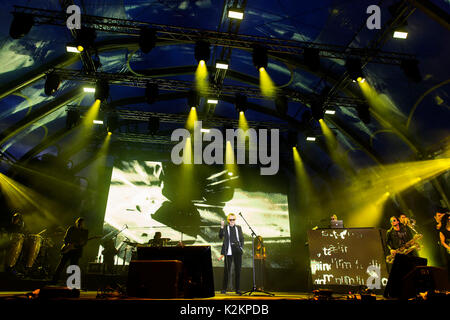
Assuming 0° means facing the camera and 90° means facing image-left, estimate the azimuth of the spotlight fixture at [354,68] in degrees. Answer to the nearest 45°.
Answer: approximately 315°

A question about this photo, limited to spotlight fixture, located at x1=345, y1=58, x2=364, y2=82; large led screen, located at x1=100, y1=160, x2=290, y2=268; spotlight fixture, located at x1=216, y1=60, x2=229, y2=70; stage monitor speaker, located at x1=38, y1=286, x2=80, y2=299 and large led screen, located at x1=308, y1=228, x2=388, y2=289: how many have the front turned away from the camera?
1

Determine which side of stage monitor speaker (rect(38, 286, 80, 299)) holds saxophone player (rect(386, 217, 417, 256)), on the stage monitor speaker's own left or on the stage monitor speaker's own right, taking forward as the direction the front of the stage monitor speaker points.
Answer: on the stage monitor speaker's own right

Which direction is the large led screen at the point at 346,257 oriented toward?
toward the camera

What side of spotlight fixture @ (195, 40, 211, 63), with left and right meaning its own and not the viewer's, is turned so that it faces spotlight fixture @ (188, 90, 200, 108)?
back

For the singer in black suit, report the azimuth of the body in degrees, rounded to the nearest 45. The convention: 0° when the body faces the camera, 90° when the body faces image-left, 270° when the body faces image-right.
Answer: approximately 0°

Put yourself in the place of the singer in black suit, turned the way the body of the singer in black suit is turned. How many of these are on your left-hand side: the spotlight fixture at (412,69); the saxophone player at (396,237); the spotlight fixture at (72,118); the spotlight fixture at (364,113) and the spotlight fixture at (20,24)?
3

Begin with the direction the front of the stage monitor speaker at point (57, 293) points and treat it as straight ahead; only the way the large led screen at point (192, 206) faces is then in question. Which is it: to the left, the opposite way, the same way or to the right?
the opposite way

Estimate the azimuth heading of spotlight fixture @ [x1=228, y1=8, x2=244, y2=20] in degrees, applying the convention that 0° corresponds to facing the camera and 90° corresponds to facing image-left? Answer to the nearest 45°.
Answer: approximately 0°

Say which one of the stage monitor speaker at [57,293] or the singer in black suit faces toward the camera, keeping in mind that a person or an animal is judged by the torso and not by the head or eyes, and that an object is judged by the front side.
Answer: the singer in black suit

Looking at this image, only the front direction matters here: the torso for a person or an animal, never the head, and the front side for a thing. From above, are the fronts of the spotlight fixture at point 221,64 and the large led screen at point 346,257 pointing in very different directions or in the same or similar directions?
same or similar directions

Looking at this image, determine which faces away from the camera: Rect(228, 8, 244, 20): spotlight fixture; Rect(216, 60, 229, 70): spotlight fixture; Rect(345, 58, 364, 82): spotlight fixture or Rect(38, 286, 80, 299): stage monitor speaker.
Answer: the stage monitor speaker

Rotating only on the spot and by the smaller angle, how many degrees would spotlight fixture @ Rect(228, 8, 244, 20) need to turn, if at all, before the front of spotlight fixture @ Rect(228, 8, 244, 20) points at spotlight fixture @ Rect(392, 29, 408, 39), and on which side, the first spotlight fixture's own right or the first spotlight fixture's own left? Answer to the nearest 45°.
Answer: approximately 90° to the first spotlight fixture's own left

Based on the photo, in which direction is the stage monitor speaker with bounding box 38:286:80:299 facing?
away from the camera

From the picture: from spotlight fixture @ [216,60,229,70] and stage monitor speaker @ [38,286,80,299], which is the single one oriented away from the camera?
the stage monitor speaker

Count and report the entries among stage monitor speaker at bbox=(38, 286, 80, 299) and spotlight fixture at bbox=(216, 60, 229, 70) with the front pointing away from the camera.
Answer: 1

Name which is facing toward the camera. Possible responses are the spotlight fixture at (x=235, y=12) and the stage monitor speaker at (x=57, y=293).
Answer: the spotlight fixture

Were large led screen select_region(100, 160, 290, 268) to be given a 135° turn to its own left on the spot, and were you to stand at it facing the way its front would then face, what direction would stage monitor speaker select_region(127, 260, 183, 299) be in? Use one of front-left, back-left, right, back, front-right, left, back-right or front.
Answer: back-right

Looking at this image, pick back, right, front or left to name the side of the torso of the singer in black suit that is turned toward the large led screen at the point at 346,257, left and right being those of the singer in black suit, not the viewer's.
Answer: left
